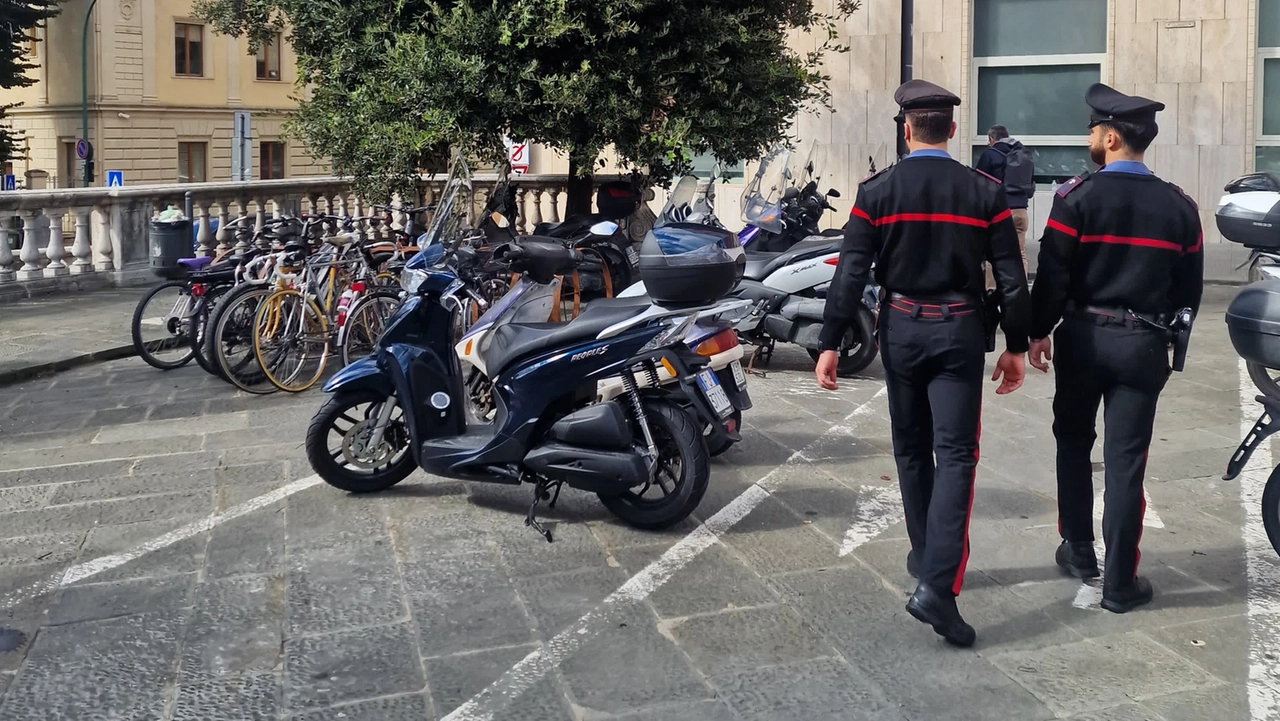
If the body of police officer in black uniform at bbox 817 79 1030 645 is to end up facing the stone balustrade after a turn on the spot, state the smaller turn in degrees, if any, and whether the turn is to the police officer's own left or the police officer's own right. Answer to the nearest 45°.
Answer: approximately 45° to the police officer's own left

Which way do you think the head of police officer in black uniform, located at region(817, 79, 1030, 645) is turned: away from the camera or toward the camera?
away from the camera

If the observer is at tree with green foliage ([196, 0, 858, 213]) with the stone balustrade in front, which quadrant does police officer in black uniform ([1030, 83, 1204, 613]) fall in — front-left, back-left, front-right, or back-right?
back-left

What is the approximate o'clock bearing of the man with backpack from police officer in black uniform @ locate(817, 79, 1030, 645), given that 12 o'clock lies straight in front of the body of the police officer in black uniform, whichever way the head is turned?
The man with backpack is roughly at 12 o'clock from the police officer in black uniform.

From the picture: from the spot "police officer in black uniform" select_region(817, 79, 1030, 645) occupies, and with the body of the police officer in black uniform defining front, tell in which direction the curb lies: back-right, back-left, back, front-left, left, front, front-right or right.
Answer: front-left

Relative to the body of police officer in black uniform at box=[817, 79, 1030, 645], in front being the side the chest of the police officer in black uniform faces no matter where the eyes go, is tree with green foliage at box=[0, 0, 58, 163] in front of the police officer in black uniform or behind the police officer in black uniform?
in front

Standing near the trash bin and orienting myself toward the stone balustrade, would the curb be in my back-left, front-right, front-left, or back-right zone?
back-right

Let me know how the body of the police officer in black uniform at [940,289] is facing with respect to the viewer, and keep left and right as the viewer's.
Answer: facing away from the viewer

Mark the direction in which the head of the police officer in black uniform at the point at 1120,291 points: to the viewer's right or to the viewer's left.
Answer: to the viewer's left
